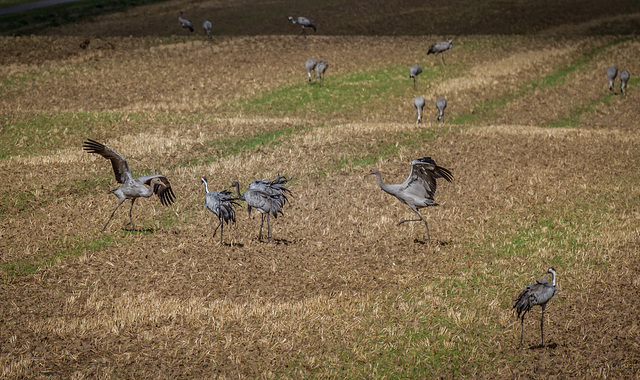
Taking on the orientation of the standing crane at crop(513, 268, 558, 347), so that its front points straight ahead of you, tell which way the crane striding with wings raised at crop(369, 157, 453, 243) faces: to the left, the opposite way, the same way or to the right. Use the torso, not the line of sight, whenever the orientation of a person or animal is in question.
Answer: the opposite way

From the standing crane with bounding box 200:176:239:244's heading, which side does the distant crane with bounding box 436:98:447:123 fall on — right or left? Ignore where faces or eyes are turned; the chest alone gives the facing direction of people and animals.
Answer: on its right

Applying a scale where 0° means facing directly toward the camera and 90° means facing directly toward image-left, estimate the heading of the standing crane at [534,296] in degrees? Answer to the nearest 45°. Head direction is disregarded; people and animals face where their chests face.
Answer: approximately 270°

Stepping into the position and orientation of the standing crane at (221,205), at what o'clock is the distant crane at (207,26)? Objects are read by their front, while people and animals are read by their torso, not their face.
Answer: The distant crane is roughly at 3 o'clock from the standing crane.

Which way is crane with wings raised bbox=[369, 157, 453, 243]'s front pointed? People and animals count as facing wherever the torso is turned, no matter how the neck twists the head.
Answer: to the viewer's left

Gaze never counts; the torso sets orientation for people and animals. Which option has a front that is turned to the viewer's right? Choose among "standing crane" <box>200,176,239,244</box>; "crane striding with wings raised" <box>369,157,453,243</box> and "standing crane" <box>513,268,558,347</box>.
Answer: "standing crane" <box>513,268,558,347</box>

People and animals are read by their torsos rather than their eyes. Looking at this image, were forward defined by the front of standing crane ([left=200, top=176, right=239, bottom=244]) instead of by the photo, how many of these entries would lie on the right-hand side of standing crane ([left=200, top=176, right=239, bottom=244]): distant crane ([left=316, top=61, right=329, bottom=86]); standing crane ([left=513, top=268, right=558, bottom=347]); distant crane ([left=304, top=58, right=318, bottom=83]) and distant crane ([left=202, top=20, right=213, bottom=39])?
3

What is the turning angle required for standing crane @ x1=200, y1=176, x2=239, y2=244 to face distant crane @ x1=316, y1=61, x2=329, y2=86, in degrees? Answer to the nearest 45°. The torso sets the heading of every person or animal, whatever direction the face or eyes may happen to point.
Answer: approximately 90° to its right

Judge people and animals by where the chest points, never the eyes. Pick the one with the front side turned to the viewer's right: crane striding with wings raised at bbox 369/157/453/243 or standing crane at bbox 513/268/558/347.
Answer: standing crane at bbox 513/268/558/347

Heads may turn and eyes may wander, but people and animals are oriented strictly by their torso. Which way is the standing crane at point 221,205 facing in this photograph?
to the viewer's left

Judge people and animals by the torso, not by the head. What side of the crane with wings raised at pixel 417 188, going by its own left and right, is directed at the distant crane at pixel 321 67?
right

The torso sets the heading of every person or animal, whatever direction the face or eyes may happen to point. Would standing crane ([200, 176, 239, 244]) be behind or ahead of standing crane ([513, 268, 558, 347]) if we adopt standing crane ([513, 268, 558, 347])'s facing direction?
behind

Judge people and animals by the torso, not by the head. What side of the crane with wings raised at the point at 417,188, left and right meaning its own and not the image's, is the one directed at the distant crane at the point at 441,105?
right

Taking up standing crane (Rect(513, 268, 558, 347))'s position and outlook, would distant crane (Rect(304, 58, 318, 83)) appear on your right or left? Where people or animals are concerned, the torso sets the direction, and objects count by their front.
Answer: on your left
